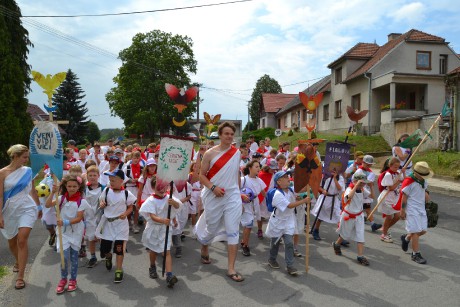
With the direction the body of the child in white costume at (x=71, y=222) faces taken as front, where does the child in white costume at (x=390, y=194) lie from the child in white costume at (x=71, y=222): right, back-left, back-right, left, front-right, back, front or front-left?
left

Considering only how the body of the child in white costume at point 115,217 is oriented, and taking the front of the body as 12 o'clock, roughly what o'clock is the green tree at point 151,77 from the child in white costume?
The green tree is roughly at 6 o'clock from the child in white costume.

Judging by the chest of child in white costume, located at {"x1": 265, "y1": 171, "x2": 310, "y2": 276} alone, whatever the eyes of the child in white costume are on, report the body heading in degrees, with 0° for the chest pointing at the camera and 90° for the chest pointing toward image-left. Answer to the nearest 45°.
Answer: approximately 315°

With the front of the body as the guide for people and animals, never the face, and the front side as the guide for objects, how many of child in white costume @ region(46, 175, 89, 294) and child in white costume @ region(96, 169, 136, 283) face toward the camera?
2

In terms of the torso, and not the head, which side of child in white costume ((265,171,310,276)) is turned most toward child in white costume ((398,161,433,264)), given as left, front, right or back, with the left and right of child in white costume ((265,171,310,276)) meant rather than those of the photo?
left

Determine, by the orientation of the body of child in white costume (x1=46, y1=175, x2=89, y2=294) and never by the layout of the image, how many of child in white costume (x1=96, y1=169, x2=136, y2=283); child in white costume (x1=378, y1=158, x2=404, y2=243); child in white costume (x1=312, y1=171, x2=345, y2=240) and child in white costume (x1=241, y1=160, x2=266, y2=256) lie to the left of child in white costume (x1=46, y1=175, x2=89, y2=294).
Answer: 4

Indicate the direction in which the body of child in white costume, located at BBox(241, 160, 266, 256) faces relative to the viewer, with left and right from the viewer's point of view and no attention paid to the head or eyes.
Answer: facing the viewer and to the right of the viewer

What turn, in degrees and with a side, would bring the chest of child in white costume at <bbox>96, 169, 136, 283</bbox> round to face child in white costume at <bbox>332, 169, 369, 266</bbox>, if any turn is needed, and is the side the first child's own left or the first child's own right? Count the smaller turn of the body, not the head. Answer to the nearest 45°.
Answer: approximately 90° to the first child's own left

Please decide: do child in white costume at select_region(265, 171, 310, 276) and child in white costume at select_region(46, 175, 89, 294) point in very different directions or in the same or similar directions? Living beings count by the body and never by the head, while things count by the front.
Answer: same or similar directions

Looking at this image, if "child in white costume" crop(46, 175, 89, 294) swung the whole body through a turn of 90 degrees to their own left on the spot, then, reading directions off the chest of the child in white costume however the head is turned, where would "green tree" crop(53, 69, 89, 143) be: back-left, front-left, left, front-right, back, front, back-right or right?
left

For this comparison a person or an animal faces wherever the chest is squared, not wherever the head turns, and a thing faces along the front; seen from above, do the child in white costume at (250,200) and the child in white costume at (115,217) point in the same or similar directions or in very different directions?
same or similar directions

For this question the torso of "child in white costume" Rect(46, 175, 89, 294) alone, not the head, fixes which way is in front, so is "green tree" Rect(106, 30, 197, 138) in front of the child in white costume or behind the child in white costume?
behind

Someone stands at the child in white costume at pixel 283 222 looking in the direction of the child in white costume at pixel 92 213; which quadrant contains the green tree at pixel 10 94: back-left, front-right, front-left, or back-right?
front-right

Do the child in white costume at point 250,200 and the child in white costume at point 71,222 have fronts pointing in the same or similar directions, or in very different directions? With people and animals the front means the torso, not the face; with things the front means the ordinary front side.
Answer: same or similar directions

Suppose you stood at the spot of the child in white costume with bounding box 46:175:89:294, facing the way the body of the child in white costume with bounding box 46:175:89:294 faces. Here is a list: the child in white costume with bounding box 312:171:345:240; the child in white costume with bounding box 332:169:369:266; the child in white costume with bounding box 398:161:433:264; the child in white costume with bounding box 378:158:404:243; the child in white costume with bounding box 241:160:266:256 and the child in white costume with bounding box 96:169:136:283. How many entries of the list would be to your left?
6

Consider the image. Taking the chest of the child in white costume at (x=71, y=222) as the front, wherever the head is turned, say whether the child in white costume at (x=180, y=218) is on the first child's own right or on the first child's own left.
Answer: on the first child's own left

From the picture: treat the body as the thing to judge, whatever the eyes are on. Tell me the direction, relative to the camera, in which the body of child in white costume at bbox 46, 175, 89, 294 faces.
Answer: toward the camera

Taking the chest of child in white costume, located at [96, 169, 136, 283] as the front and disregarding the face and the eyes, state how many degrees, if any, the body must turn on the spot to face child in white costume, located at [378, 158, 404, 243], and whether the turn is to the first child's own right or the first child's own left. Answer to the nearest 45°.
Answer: approximately 90° to the first child's own left

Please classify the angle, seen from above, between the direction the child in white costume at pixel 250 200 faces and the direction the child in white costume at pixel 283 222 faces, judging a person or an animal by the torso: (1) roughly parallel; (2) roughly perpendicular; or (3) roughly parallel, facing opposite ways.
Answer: roughly parallel

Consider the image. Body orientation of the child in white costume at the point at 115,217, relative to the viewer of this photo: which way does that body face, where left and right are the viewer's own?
facing the viewer

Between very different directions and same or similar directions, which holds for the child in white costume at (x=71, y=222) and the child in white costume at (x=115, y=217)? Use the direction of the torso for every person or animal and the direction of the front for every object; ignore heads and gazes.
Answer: same or similar directions
